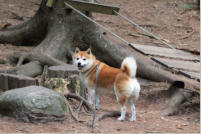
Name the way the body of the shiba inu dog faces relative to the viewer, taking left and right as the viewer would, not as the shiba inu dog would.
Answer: facing away from the viewer and to the left of the viewer

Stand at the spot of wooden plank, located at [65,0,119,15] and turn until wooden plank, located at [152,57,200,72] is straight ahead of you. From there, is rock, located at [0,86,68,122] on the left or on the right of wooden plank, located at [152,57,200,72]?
right

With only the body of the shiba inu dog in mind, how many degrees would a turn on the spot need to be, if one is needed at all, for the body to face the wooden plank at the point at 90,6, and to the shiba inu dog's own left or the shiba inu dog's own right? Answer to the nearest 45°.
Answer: approximately 45° to the shiba inu dog's own right

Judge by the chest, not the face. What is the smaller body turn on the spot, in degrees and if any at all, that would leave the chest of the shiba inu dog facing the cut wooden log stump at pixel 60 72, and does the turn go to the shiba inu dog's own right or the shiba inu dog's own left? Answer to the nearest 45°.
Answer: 0° — it already faces it

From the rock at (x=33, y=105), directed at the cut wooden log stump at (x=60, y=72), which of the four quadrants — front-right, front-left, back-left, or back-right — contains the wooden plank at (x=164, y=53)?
front-right

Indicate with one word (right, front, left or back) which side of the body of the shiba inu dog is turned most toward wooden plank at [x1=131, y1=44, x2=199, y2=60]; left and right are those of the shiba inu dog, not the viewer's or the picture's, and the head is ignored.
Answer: right

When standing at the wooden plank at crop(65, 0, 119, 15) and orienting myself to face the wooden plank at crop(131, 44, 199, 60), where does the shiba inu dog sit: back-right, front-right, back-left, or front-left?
front-right

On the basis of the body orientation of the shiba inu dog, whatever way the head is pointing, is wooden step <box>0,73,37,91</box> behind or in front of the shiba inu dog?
in front

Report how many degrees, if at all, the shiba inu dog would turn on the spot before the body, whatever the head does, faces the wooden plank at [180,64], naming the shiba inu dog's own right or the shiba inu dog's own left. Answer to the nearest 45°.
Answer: approximately 135° to the shiba inu dog's own right
